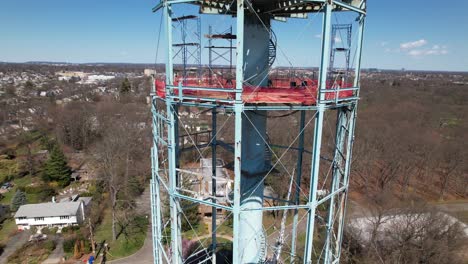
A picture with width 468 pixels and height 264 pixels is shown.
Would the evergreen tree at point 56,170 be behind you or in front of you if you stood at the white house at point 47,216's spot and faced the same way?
behind

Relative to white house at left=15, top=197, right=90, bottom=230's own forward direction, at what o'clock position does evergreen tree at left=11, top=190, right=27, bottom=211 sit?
The evergreen tree is roughly at 5 o'clock from the white house.

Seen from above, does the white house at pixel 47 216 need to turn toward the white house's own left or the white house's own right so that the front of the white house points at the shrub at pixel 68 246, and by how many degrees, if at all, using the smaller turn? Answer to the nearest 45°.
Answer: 0° — it already faces it

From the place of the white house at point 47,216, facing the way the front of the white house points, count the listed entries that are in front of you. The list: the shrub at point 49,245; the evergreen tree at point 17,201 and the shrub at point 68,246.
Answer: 2

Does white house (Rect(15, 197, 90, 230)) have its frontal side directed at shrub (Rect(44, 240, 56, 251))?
yes

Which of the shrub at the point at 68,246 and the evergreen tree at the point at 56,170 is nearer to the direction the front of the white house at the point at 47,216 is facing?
the shrub

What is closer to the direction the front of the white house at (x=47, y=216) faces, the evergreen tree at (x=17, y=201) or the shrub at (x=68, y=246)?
the shrub

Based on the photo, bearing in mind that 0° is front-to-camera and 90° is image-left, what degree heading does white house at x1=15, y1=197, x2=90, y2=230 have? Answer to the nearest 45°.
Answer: approximately 0°

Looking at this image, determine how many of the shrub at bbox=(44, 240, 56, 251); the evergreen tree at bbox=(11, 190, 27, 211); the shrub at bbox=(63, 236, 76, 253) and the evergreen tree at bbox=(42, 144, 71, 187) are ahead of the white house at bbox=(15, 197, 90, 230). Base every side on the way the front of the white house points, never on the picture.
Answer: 2
